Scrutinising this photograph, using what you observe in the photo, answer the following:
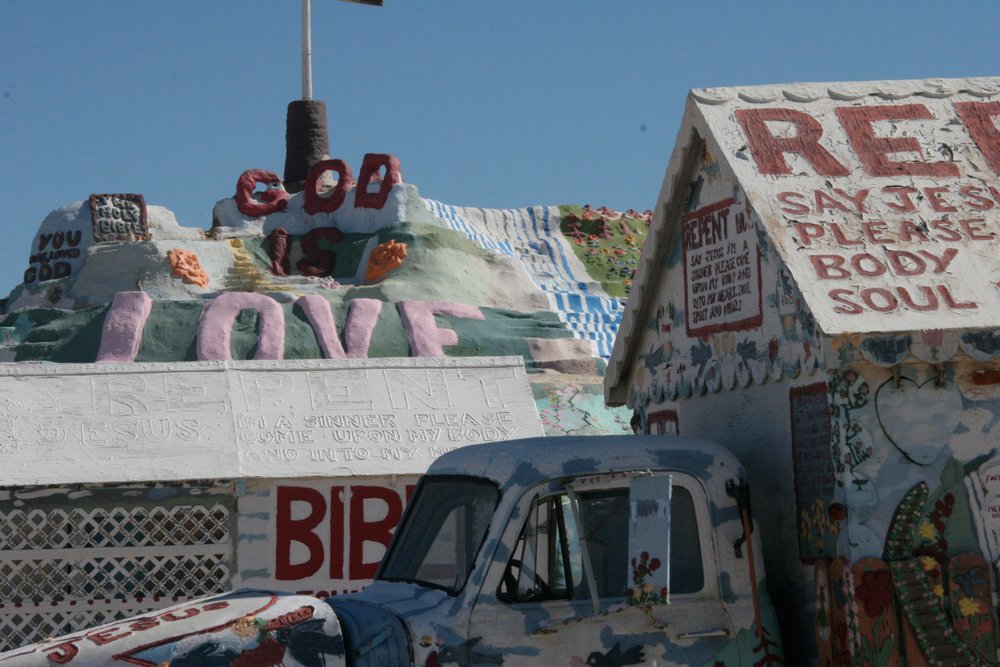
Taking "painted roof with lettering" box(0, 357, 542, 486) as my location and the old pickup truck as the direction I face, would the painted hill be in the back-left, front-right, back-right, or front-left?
back-left

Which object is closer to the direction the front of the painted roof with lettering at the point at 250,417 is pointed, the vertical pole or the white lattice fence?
the white lattice fence

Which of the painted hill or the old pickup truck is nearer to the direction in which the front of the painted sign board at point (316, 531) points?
the old pickup truck

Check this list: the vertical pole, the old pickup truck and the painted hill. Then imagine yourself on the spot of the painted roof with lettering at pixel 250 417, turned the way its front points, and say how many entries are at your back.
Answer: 2

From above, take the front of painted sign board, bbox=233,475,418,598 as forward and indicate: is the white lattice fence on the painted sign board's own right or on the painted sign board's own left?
on the painted sign board's own right

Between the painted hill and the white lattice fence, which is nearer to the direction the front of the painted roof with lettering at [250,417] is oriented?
the white lattice fence

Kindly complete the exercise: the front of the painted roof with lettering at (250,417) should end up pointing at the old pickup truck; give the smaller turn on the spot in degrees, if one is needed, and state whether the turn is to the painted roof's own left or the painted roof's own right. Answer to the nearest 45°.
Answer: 0° — it already faces it

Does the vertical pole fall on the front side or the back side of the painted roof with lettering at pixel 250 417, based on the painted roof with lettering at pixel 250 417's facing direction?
on the back side

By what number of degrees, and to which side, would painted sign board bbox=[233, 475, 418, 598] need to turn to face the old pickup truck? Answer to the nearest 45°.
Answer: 0° — it already faces it

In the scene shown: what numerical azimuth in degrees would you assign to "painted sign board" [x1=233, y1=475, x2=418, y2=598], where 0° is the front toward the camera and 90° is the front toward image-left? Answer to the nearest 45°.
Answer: approximately 0°
